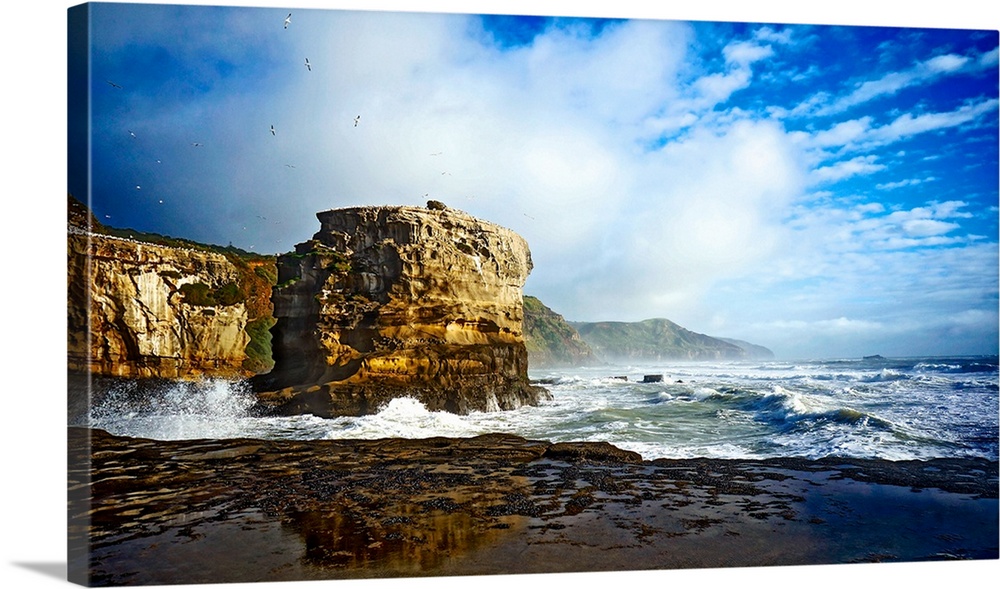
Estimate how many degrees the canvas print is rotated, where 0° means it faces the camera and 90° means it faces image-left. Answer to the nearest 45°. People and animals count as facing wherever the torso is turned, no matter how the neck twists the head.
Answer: approximately 315°
